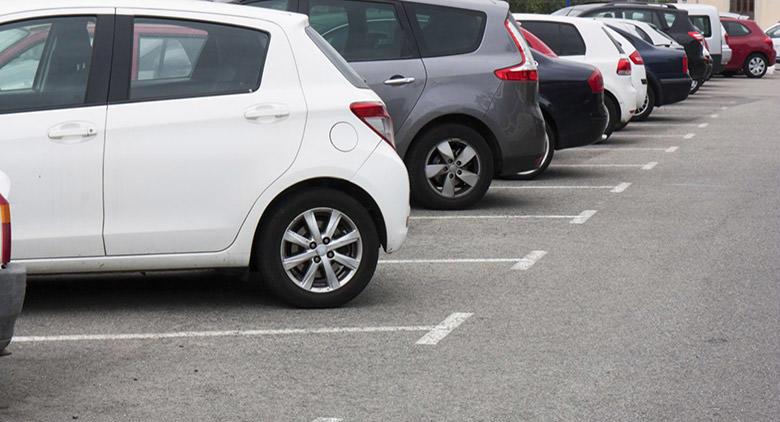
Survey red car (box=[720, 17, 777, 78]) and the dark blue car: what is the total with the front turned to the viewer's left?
2

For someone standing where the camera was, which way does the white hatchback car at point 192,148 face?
facing to the left of the viewer

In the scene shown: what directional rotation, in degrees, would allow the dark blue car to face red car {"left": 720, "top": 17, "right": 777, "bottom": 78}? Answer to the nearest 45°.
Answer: approximately 90° to its right

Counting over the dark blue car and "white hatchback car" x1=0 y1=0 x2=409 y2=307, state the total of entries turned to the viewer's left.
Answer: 2

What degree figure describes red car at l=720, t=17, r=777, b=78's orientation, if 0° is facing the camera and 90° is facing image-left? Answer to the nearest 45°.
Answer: approximately 90°

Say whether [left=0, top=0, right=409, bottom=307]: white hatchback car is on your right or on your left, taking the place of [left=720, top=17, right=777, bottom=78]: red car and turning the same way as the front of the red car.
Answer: on your left

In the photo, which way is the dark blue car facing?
to the viewer's left
